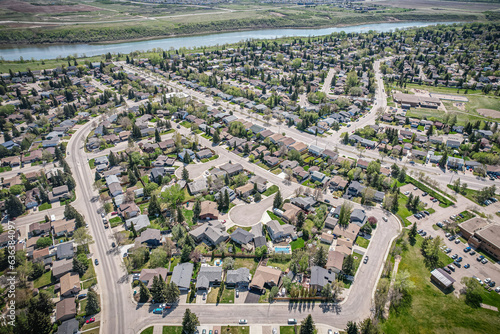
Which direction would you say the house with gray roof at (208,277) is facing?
toward the camera

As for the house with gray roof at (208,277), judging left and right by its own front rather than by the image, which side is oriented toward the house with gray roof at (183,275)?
right

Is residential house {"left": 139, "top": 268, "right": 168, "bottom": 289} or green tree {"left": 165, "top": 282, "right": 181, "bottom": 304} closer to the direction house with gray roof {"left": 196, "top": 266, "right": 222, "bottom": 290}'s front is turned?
the green tree

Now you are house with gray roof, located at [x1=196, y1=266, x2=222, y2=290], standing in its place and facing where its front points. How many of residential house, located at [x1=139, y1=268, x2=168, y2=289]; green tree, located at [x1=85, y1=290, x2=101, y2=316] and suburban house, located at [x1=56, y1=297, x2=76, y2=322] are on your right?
3

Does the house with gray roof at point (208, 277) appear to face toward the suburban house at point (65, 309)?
no

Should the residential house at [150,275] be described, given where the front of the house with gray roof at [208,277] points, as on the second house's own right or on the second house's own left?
on the second house's own right

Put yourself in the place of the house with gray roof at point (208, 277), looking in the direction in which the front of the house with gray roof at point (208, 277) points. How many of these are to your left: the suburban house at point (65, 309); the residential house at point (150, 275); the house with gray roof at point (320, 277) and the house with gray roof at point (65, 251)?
1

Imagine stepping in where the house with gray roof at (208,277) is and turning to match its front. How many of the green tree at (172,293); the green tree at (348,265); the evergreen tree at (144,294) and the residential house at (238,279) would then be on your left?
2

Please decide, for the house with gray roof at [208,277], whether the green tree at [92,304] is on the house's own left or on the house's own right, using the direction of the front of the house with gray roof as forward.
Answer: on the house's own right

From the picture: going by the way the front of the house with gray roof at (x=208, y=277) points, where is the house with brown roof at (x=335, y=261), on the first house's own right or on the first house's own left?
on the first house's own left

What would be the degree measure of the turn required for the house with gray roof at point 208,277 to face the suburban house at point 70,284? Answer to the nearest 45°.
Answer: approximately 90° to its right

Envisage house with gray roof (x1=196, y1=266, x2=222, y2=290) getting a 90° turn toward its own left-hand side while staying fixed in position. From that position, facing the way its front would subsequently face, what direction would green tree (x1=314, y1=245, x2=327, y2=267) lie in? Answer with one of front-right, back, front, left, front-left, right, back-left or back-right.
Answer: front

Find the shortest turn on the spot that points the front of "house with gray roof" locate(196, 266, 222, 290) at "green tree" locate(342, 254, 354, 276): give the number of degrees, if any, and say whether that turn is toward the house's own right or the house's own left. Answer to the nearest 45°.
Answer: approximately 90° to the house's own left

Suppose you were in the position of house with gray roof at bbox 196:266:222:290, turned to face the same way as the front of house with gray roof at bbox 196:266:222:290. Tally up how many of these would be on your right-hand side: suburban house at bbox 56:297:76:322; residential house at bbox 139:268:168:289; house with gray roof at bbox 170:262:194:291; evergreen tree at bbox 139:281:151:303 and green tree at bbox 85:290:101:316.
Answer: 5

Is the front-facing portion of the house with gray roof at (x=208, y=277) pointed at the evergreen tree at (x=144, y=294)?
no

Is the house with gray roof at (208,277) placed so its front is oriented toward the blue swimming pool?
no

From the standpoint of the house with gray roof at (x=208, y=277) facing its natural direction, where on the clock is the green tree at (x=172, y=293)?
The green tree is roughly at 2 o'clock from the house with gray roof.

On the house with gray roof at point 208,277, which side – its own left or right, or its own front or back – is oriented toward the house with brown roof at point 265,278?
left

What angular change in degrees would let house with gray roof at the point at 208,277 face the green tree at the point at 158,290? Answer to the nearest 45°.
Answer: approximately 90° to its right

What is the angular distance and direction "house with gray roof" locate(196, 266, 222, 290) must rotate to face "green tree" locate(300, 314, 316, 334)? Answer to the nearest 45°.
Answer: approximately 45° to its left
